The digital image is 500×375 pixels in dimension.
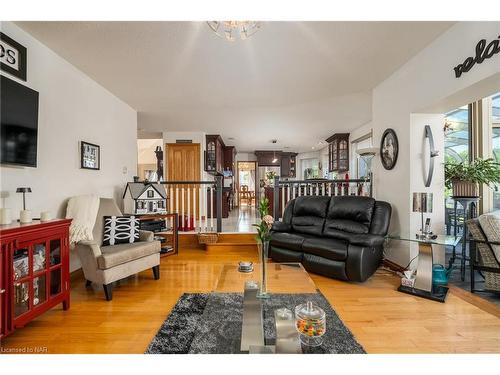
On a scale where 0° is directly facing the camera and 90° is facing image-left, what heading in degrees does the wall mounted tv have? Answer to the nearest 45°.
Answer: approximately 315°

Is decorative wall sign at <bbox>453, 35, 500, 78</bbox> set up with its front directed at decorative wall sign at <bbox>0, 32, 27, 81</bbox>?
yes

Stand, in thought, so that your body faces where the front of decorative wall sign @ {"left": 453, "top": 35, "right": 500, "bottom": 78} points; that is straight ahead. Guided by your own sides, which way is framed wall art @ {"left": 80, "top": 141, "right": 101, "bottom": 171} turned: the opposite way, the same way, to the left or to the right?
the opposite way

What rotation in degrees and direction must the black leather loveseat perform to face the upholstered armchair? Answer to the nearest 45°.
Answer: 0° — it already faces it

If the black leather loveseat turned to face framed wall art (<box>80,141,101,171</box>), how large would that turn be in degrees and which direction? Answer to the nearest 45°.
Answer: approximately 45° to its right

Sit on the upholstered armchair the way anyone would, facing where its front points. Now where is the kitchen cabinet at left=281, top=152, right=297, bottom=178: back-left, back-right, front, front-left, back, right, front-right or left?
left

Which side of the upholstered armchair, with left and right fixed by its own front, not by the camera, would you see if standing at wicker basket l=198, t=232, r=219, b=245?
left

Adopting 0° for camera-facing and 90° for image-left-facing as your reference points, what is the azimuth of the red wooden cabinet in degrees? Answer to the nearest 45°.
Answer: approximately 315°
